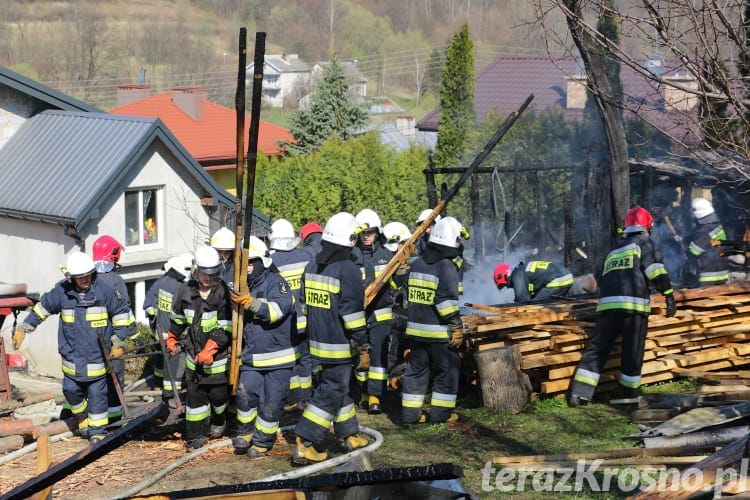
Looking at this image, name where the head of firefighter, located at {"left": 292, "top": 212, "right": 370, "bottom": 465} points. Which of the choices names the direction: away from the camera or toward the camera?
away from the camera

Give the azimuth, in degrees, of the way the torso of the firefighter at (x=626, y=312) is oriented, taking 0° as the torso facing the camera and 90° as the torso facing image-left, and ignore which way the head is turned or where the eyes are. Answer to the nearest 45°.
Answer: approximately 225°

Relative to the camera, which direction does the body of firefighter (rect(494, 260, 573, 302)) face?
to the viewer's left

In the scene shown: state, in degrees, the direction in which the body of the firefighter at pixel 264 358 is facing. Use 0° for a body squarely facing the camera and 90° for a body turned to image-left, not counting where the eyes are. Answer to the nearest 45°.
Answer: approximately 45°

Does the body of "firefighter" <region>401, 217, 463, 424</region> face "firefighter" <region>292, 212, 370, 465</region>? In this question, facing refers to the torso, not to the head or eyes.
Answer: no

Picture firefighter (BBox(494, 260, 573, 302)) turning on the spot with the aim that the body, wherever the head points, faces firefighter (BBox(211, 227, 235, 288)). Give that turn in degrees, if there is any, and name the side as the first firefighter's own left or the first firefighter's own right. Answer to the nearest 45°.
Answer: approximately 45° to the first firefighter's own left

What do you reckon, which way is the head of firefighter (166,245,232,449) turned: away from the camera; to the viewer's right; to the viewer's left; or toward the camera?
toward the camera

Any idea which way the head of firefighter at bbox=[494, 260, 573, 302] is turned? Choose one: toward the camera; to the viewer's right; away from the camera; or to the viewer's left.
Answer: to the viewer's left

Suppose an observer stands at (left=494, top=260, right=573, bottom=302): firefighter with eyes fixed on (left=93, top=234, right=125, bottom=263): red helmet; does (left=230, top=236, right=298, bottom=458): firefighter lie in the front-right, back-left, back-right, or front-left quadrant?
front-left

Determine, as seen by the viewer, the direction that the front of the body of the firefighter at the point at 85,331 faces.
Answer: toward the camera

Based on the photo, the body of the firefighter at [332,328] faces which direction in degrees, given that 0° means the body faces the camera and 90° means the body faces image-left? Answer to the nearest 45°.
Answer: approximately 225°

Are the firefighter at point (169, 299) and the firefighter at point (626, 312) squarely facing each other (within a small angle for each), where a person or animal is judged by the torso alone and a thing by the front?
no

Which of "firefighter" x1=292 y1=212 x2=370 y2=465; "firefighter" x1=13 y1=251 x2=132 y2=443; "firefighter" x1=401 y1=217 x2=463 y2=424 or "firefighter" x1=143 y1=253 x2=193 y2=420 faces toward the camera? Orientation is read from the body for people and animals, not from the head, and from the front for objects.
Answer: "firefighter" x1=13 y1=251 x2=132 y2=443

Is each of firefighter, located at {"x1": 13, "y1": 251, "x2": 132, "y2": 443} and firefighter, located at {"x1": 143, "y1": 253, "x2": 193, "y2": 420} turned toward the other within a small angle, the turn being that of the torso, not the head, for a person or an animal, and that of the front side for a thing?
no

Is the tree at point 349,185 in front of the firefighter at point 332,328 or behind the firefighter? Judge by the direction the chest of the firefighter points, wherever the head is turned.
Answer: in front

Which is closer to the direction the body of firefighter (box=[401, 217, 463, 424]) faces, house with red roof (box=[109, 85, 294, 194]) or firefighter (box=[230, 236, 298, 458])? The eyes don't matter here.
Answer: the house with red roof

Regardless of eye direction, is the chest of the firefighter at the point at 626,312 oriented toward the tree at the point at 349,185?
no

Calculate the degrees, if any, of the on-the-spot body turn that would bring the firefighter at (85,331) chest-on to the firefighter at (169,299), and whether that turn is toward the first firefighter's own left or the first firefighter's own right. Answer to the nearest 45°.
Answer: approximately 135° to the first firefighter's own left

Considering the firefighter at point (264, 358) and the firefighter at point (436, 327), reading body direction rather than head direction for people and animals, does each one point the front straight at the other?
no

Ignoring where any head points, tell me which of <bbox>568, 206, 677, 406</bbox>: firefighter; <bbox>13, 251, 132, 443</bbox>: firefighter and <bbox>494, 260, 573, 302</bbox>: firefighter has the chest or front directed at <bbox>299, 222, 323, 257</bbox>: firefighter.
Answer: <bbox>494, 260, 573, 302</bbox>: firefighter
